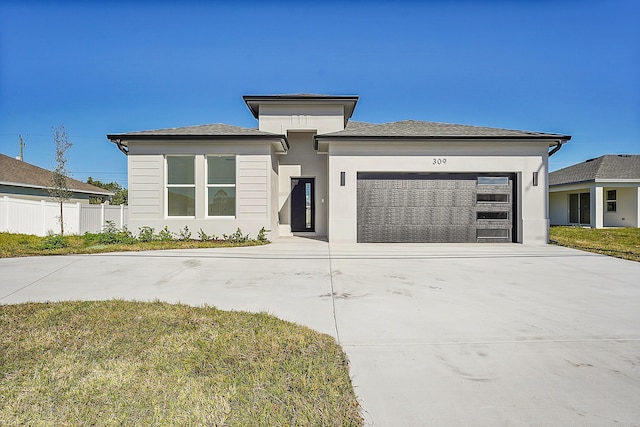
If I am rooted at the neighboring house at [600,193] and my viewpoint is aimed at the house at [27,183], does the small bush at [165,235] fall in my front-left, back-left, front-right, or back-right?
front-left

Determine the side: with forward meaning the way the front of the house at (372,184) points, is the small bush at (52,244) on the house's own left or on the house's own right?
on the house's own right

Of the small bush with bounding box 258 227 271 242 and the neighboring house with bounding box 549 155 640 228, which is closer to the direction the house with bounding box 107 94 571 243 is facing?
the small bush

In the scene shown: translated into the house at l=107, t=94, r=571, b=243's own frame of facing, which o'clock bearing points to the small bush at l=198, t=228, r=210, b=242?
The small bush is roughly at 1 o'clock from the house.

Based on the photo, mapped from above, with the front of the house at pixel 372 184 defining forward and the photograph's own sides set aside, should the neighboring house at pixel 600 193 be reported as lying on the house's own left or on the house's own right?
on the house's own left

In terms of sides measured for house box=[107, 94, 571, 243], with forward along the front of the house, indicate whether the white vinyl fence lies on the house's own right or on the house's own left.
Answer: on the house's own right

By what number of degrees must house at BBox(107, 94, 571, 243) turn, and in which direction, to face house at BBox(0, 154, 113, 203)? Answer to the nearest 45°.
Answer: approximately 90° to its right

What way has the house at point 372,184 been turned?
toward the camera
